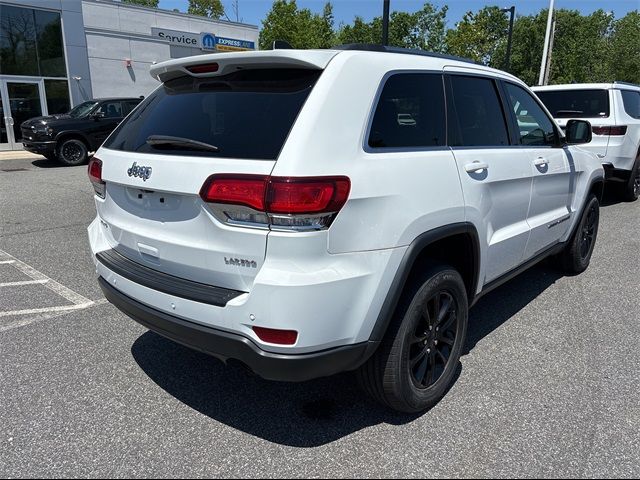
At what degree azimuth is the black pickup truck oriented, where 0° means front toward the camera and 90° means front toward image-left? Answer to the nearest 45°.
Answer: approximately 45°

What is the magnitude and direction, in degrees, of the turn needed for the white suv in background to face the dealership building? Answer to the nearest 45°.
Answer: approximately 135° to its left

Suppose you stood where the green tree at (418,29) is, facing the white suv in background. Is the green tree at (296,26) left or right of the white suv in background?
right

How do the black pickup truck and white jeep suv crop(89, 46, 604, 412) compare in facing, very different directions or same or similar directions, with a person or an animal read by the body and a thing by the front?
very different directions

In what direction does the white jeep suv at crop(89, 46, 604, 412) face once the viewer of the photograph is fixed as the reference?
facing away from the viewer and to the right of the viewer

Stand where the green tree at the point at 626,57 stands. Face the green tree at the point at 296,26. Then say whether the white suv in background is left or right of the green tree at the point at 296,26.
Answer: left

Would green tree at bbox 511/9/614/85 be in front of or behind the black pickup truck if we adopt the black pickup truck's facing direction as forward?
behind

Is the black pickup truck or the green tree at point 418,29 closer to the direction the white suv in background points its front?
the green tree

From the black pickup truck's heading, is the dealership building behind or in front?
behind
